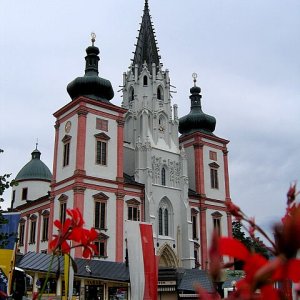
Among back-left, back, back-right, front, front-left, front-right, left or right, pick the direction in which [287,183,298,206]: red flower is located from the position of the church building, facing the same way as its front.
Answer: front-right

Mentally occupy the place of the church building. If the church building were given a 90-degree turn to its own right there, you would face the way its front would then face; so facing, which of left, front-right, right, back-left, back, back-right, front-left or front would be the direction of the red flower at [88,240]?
front-left
